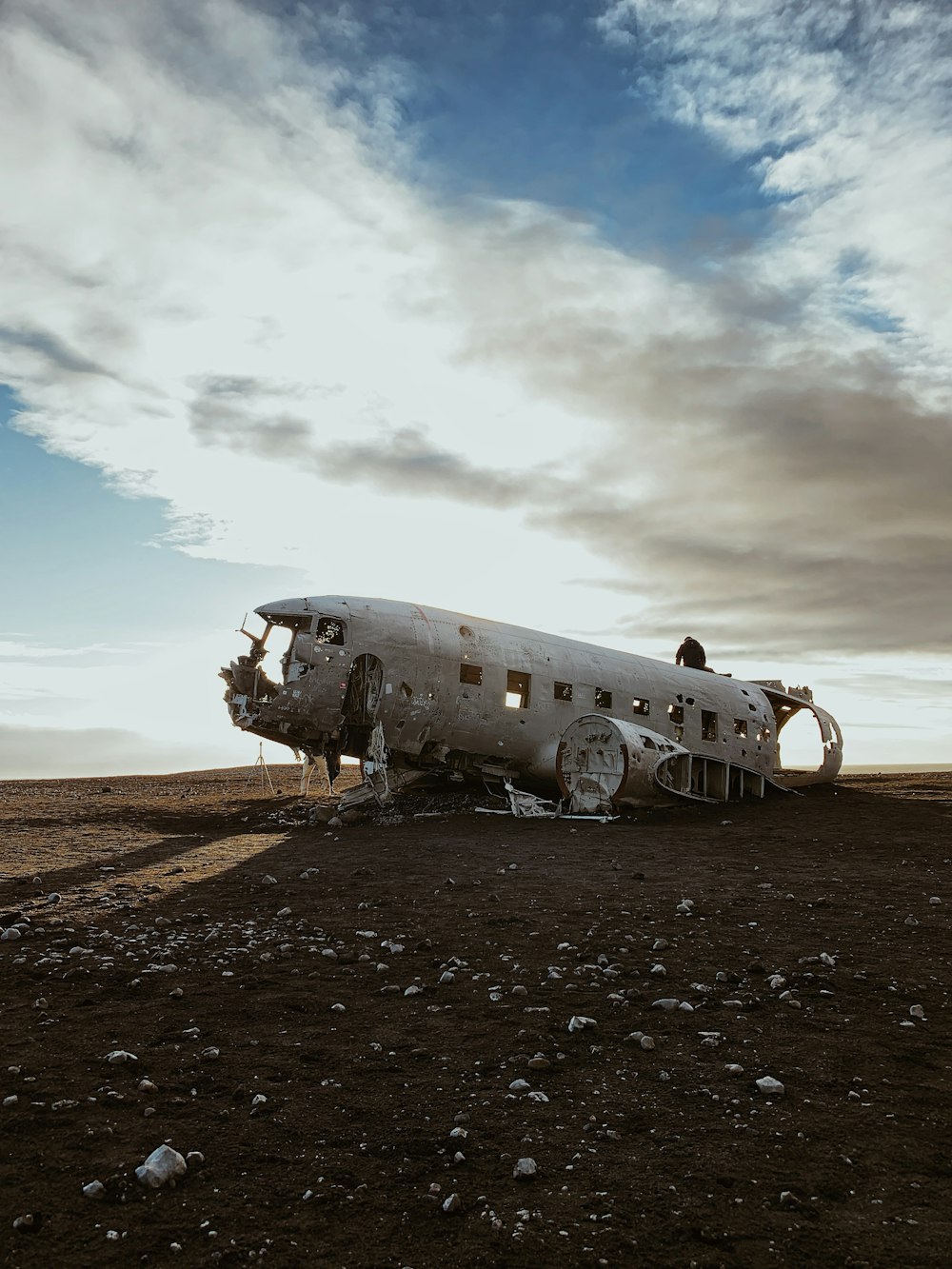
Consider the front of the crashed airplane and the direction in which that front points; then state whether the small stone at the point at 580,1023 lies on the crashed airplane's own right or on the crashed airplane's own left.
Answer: on the crashed airplane's own left

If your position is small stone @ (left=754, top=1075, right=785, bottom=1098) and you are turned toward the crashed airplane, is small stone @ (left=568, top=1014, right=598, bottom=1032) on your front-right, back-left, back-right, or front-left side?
front-left

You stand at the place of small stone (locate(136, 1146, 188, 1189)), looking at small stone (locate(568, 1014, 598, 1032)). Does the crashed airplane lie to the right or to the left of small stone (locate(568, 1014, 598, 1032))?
left

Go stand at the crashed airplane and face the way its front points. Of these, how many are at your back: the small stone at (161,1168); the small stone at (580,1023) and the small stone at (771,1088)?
0

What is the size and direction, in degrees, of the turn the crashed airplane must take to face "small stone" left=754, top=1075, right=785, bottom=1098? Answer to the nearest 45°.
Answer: approximately 45° to its left

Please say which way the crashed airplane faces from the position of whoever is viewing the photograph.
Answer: facing the viewer and to the left of the viewer

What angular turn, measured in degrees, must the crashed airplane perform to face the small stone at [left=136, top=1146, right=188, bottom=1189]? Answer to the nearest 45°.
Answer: approximately 45° to its left
